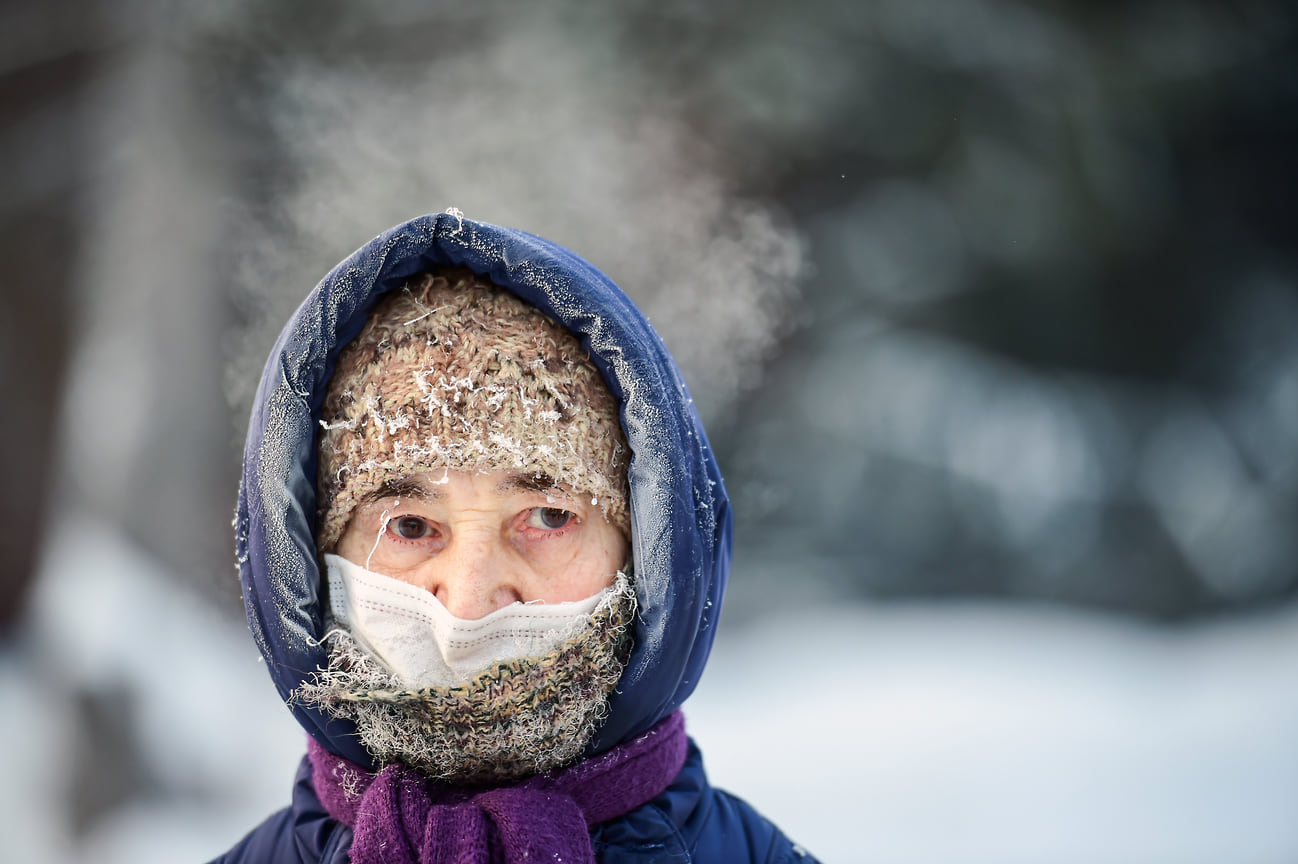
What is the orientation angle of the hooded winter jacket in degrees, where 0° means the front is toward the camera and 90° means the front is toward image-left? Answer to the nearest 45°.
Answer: approximately 0°

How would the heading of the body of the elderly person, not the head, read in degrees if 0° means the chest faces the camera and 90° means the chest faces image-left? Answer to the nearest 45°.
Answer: approximately 0°
